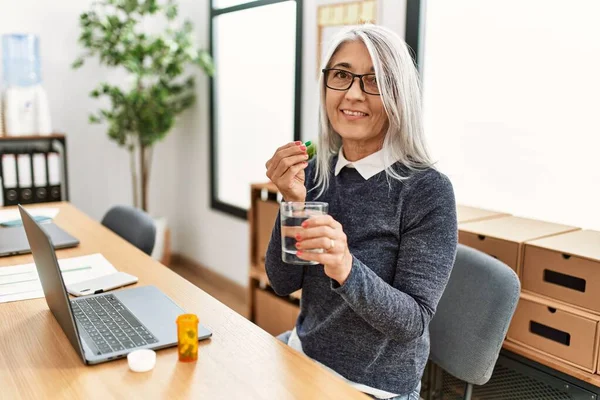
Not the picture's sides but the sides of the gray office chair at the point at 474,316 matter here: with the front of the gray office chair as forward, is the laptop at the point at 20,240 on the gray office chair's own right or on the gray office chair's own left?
on the gray office chair's own right

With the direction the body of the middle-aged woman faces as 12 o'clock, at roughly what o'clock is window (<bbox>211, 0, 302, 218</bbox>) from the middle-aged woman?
The window is roughly at 4 o'clock from the middle-aged woman.

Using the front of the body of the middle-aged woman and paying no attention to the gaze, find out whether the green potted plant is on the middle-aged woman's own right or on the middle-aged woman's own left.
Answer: on the middle-aged woman's own right

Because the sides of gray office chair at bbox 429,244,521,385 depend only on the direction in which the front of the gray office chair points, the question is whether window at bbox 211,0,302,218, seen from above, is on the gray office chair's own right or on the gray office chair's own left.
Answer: on the gray office chair's own right

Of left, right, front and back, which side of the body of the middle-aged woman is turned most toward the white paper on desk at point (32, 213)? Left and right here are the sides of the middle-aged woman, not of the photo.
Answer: right

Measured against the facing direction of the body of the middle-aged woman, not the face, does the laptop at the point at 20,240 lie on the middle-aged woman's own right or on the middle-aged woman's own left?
on the middle-aged woman's own right

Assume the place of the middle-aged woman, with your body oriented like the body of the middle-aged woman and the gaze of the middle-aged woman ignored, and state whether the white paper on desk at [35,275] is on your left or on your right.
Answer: on your right

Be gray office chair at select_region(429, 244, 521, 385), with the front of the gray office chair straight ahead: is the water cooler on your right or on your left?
on your right
